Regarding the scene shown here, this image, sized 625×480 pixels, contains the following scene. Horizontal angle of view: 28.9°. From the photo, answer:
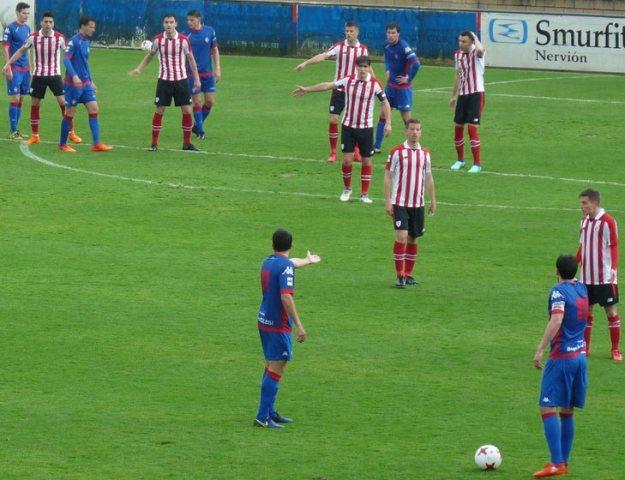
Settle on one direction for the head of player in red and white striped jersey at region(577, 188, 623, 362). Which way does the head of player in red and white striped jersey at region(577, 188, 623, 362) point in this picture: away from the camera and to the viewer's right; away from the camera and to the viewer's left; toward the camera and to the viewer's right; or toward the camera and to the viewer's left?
toward the camera and to the viewer's left

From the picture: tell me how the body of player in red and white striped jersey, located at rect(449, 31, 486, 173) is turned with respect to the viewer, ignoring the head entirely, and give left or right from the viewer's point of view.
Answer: facing the viewer and to the left of the viewer

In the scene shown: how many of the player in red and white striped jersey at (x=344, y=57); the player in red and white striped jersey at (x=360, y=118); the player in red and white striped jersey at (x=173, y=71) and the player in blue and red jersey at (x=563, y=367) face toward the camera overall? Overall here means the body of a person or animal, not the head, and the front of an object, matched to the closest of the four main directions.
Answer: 3

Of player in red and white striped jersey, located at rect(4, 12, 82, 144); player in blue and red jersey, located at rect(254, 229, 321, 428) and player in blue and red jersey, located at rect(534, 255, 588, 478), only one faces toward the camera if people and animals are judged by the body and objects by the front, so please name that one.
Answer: the player in red and white striped jersey

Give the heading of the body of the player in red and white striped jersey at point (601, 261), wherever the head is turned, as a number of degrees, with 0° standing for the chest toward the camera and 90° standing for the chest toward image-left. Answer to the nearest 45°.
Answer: approximately 45°

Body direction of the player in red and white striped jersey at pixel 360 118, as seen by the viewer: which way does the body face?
toward the camera

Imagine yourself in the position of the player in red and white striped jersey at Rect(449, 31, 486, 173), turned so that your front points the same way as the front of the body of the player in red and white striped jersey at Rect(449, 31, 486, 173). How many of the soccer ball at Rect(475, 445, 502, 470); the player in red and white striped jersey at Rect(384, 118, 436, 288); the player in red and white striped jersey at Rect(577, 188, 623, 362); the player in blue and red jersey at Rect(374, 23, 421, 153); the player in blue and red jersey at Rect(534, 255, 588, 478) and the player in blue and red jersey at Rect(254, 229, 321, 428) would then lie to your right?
1

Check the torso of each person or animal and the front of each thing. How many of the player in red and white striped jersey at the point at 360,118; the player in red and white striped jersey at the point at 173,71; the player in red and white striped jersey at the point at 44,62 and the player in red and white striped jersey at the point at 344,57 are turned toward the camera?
4

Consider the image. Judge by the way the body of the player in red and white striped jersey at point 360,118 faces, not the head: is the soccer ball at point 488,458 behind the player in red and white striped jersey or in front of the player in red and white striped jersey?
in front

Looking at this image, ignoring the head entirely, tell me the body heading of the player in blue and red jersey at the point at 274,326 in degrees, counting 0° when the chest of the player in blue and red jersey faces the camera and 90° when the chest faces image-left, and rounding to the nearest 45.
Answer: approximately 225°

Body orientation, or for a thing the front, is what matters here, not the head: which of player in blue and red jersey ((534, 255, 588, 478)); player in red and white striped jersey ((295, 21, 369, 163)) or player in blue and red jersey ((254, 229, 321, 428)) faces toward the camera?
the player in red and white striped jersey

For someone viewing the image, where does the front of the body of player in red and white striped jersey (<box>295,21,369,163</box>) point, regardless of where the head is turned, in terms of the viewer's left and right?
facing the viewer

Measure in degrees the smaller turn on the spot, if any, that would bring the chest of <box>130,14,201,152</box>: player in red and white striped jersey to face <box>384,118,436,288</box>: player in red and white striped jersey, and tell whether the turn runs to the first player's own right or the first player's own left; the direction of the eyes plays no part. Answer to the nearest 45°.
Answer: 0° — they already face them

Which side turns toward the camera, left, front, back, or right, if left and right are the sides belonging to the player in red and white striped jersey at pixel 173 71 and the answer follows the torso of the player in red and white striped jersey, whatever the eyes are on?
front

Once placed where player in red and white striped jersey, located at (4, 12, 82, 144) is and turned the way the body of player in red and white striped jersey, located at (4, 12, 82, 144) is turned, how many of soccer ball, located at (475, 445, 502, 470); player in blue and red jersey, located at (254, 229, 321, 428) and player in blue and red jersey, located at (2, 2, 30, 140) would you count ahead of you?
2

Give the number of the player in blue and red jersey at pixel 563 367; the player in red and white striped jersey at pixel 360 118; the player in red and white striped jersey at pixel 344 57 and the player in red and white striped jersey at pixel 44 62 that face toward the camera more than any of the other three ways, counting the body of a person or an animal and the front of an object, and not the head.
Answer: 3

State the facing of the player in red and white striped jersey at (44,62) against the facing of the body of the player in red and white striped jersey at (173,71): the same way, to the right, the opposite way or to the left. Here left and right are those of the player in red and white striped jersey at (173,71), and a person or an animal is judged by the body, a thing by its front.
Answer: the same way
